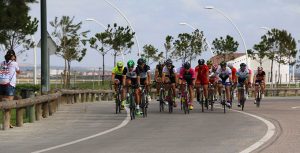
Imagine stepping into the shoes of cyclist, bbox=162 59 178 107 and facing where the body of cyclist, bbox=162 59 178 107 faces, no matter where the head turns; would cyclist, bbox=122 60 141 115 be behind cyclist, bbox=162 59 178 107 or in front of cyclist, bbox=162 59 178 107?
in front

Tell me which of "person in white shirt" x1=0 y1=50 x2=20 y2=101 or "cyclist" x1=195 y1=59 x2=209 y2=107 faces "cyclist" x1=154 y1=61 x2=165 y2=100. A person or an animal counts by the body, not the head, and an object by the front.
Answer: the person in white shirt

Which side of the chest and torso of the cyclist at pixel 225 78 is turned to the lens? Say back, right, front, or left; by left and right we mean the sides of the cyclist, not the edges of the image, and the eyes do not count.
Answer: front

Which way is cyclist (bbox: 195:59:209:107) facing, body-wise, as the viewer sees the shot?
toward the camera

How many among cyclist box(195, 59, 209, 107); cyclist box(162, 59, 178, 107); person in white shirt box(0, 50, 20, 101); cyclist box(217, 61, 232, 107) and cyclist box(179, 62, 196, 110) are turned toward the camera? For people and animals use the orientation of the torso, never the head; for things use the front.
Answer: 4

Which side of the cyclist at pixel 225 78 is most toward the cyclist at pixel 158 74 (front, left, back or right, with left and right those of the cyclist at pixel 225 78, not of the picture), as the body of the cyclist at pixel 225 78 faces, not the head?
right

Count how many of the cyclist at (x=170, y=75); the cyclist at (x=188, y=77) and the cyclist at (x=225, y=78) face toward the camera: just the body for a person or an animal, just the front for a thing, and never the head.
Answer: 3

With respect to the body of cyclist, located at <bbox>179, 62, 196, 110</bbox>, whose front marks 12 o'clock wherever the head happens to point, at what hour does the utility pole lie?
The utility pole is roughly at 3 o'clock from the cyclist.

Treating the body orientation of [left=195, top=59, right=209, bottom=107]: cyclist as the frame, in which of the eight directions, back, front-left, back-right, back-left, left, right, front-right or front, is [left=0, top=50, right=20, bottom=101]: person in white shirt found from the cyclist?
front-right

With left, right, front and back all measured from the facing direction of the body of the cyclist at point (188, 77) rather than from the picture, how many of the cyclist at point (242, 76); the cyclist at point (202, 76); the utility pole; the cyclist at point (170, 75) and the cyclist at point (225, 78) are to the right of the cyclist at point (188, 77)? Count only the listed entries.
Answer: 2

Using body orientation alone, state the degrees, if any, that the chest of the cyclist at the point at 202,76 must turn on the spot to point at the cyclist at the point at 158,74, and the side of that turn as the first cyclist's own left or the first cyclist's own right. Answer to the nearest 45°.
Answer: approximately 90° to the first cyclist's own right

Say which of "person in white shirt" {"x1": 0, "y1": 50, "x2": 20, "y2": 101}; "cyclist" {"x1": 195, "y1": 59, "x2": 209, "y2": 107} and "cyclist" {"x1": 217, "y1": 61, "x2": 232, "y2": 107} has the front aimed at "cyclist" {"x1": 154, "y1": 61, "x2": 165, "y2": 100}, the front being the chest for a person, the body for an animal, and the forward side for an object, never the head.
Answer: the person in white shirt

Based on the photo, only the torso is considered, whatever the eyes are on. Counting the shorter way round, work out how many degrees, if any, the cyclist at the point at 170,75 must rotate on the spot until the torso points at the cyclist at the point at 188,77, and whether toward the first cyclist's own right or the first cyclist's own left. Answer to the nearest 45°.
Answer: approximately 90° to the first cyclist's own left

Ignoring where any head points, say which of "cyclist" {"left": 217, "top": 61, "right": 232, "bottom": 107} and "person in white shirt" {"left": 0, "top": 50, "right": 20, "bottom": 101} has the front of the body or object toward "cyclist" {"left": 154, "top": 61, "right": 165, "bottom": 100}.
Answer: the person in white shirt
